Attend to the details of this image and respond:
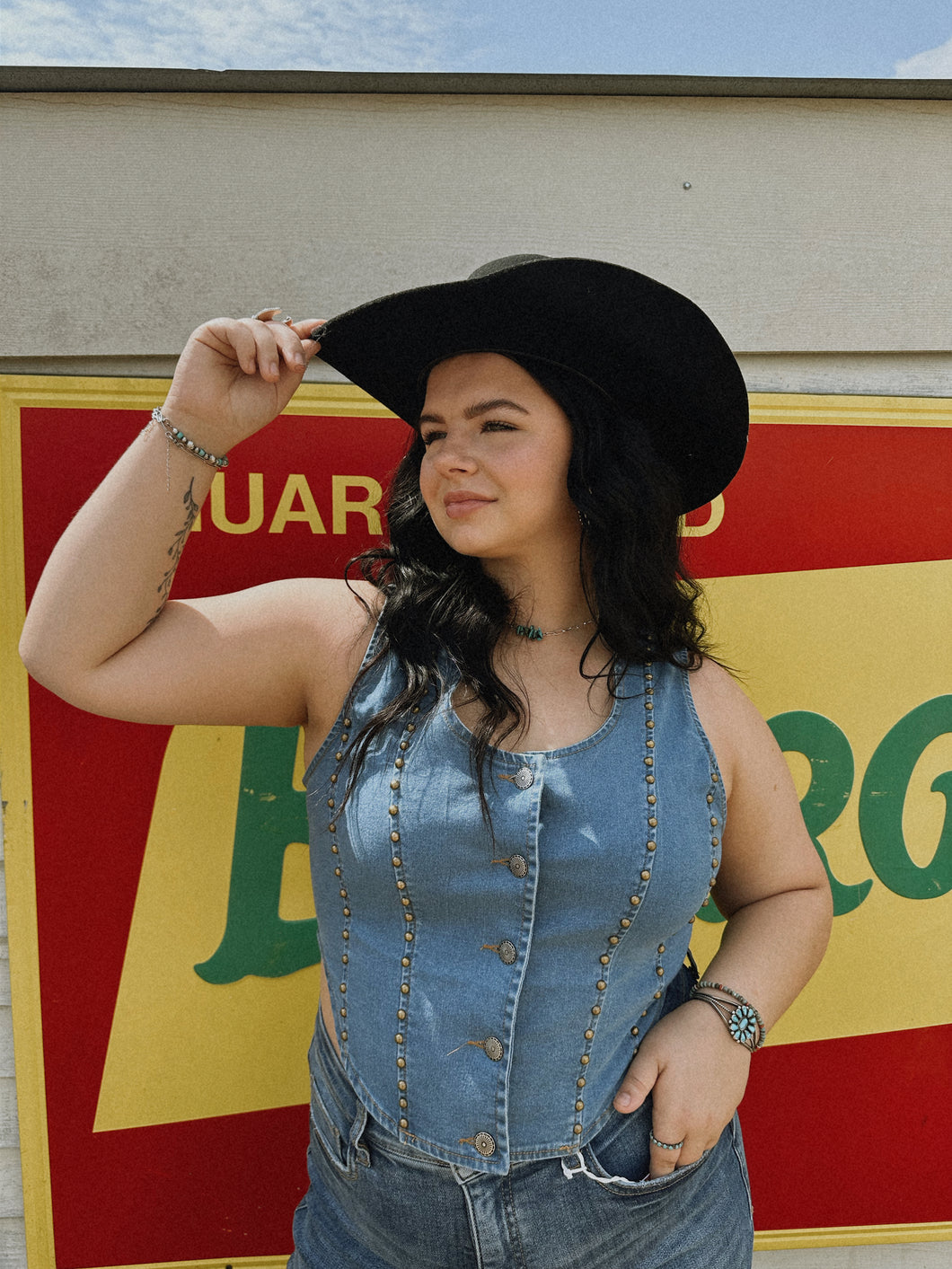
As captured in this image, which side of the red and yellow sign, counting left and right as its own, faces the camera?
front

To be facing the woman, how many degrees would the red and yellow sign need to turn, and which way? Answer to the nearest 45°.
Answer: approximately 45° to its left

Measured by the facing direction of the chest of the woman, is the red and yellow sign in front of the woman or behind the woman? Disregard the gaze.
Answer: behind

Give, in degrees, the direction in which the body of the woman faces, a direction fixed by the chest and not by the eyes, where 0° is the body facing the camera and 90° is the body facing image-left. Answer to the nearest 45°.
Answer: approximately 0°

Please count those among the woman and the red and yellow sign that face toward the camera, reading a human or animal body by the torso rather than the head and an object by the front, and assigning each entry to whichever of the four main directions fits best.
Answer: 2
